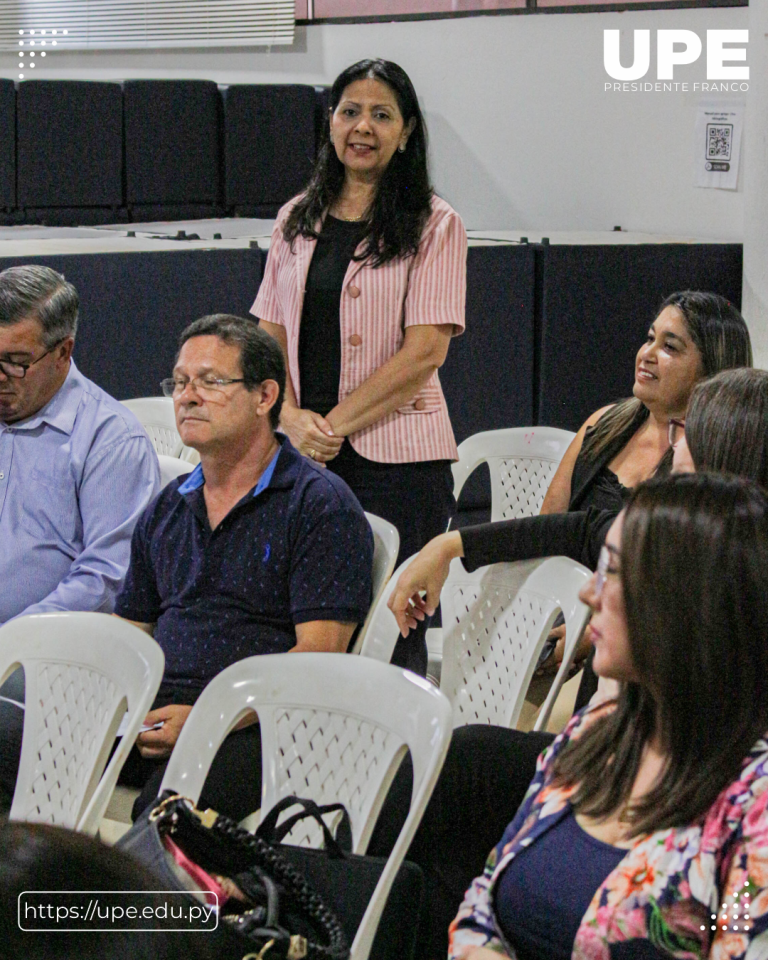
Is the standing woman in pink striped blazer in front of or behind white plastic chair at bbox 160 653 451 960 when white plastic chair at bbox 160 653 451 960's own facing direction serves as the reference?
behind

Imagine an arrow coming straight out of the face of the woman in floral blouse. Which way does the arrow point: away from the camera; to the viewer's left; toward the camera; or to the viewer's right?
to the viewer's left

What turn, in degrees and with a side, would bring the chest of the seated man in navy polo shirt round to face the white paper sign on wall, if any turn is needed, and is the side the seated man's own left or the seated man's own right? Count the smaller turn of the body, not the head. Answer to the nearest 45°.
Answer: approximately 180°

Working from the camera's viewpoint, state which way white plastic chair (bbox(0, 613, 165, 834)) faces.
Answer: facing the viewer and to the left of the viewer

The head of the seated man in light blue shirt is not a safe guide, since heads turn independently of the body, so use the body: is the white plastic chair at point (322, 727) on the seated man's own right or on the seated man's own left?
on the seated man's own left

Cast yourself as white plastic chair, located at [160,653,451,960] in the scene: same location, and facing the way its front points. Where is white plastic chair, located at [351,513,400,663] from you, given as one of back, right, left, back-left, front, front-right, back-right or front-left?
back-right
